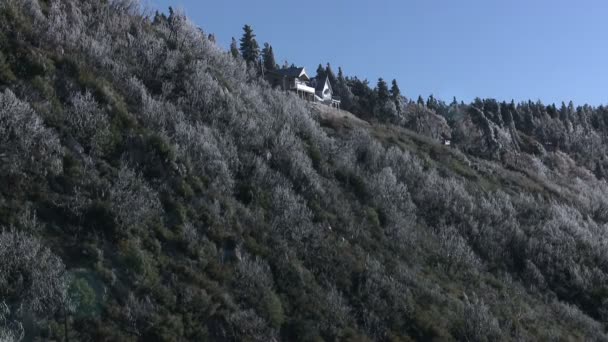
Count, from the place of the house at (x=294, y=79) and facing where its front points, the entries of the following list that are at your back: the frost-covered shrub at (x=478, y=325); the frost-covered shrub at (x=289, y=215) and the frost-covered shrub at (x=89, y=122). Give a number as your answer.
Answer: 0

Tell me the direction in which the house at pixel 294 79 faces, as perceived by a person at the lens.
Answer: facing the viewer and to the right of the viewer

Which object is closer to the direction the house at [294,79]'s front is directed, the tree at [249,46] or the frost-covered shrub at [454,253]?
the frost-covered shrub

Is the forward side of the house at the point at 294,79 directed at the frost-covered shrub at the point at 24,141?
no

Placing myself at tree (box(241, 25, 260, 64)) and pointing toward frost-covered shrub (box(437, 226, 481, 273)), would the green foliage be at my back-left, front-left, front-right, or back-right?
front-right

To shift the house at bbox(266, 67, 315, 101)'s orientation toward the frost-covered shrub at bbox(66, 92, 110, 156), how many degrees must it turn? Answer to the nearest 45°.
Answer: approximately 45° to its right

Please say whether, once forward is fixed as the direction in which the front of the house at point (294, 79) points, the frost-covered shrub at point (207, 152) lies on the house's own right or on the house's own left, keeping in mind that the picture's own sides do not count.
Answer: on the house's own right

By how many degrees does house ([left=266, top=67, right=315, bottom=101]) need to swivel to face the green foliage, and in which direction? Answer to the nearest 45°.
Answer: approximately 45° to its right

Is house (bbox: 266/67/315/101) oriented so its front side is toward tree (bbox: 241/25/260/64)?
no

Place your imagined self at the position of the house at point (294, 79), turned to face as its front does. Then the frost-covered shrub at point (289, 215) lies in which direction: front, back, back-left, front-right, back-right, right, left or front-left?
front-right

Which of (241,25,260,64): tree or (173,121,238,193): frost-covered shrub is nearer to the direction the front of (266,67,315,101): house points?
the frost-covered shrub
